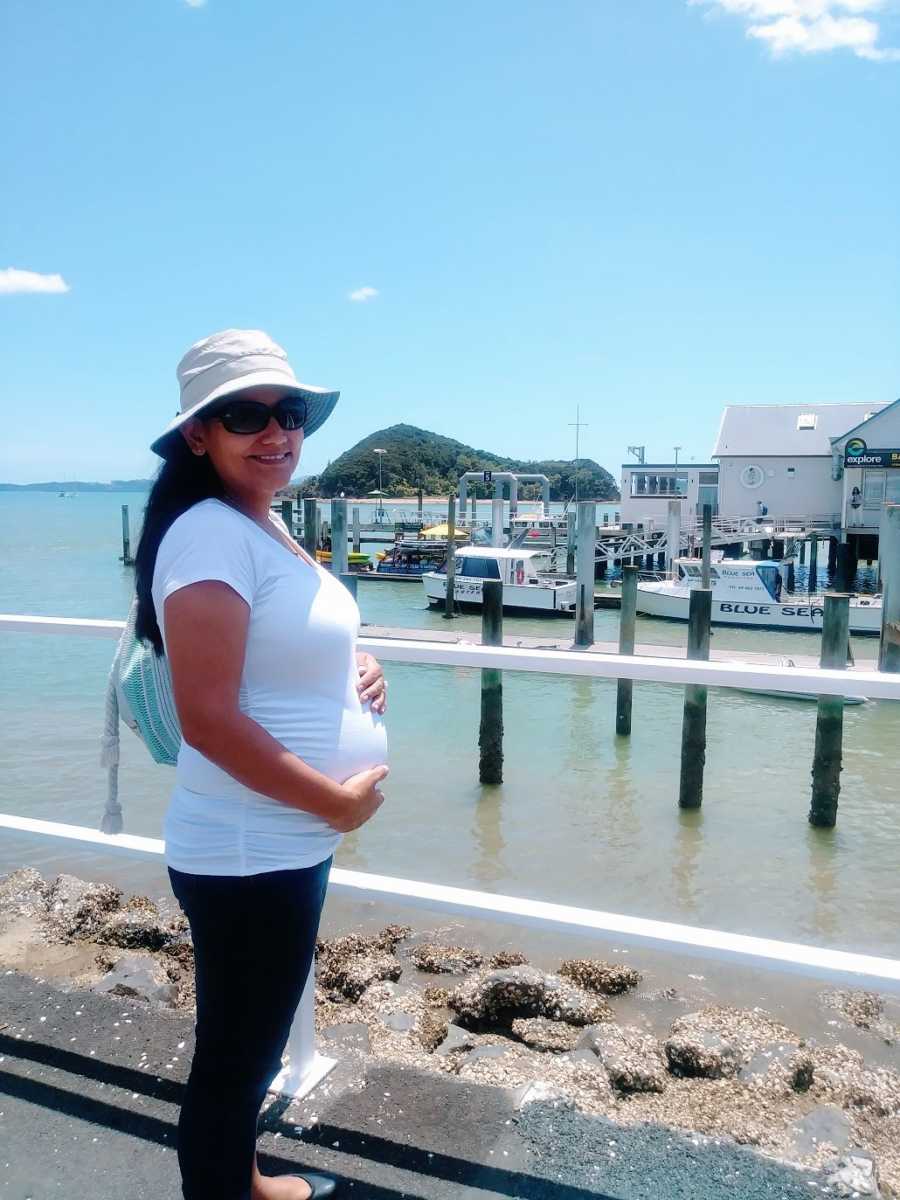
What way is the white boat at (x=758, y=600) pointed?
to the viewer's left

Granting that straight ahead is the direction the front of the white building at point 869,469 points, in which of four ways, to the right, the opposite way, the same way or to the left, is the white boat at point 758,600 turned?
to the right

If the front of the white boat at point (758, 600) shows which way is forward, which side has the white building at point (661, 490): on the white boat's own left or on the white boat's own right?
on the white boat's own right

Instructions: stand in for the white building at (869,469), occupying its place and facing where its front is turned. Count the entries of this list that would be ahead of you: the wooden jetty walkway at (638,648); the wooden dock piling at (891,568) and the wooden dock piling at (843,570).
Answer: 3

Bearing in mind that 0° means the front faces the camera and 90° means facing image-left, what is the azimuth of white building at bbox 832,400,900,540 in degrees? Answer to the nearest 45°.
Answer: approximately 0°

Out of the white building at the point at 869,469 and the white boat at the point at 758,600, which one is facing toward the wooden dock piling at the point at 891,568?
the white building

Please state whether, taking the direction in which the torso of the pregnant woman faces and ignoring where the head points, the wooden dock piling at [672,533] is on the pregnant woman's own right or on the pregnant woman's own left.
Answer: on the pregnant woman's own left

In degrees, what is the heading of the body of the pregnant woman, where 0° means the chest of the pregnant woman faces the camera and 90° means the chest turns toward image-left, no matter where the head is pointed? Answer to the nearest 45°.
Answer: approximately 270°

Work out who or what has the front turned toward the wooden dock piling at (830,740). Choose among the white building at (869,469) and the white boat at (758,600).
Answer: the white building

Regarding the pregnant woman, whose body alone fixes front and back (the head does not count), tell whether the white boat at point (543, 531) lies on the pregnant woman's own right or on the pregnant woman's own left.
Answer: on the pregnant woman's own left

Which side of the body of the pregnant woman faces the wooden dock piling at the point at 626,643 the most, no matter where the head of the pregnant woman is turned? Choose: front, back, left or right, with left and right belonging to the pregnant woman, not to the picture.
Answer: left

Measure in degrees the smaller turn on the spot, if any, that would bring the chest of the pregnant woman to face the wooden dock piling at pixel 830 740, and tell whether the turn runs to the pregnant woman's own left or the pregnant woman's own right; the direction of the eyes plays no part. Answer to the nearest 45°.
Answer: approximately 45° to the pregnant woman's own left

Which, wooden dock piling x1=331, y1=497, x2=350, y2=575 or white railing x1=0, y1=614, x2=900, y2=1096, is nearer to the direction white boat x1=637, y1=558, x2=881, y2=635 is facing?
the wooden dock piling
